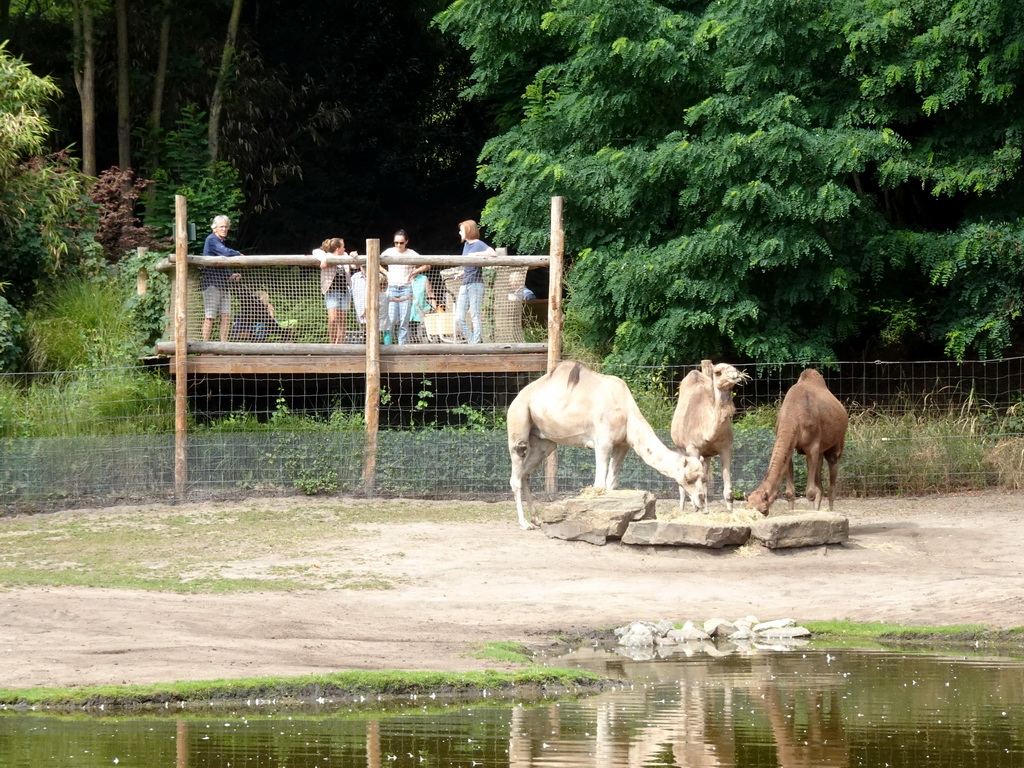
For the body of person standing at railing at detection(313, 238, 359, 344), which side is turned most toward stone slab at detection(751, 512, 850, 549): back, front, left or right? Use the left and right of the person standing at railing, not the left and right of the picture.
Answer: front

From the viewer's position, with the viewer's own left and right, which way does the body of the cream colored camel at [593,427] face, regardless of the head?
facing to the right of the viewer

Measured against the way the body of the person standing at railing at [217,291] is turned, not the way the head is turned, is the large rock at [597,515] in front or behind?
in front

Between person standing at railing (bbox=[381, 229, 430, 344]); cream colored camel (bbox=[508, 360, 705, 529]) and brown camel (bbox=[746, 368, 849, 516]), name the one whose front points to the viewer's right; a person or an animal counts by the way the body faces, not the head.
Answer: the cream colored camel

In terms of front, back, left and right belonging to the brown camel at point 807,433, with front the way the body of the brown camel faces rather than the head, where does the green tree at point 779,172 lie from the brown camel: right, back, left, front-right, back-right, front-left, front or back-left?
back-right

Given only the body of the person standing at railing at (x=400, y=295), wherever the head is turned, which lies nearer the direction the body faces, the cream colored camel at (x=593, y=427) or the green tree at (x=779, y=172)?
the cream colored camel

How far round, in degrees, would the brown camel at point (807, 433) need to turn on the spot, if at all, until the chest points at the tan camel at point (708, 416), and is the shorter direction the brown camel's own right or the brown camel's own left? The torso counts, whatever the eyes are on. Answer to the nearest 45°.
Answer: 0° — it already faces it

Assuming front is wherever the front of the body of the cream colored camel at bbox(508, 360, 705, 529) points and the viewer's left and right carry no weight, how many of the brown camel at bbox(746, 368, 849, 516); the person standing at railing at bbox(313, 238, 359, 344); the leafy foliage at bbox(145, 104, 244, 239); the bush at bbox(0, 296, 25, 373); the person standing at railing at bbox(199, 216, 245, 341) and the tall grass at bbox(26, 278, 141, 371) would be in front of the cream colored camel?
1

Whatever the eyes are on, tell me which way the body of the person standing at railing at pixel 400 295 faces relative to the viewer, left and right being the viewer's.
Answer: facing the viewer

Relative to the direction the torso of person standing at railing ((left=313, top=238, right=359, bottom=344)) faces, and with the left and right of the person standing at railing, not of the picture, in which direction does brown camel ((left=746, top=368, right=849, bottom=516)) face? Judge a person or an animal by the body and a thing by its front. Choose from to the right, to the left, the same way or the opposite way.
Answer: to the right

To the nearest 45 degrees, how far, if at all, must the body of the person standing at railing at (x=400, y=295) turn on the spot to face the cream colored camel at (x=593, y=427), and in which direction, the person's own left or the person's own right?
approximately 45° to the person's own left

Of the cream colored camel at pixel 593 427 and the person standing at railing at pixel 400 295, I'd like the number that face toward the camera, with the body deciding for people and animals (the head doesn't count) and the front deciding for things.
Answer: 1

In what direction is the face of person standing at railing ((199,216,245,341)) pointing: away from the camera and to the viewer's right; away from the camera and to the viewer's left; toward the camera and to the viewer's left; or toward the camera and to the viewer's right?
toward the camera and to the viewer's right

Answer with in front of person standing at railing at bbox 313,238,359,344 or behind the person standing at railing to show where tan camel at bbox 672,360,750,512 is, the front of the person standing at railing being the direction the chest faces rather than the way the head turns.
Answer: in front

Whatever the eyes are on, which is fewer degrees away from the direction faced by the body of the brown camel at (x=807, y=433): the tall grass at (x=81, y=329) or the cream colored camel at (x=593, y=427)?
the cream colored camel

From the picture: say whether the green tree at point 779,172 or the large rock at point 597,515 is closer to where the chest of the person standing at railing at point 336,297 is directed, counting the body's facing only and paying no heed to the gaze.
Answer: the large rock

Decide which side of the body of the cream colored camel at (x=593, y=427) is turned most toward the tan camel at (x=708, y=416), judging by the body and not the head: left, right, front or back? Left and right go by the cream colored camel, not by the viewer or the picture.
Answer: front

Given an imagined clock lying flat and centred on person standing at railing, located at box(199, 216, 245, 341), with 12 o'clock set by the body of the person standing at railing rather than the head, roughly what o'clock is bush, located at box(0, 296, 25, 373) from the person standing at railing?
The bush is roughly at 6 o'clock from the person standing at railing.

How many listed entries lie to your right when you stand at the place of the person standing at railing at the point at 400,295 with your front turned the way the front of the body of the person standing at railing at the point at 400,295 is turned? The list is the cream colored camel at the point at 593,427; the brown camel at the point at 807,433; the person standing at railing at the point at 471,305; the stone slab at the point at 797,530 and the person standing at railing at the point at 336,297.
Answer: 1

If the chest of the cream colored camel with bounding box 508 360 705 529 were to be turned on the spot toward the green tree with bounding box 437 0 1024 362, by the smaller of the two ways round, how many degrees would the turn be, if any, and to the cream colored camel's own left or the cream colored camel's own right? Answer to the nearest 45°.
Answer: approximately 45° to the cream colored camel's own left
